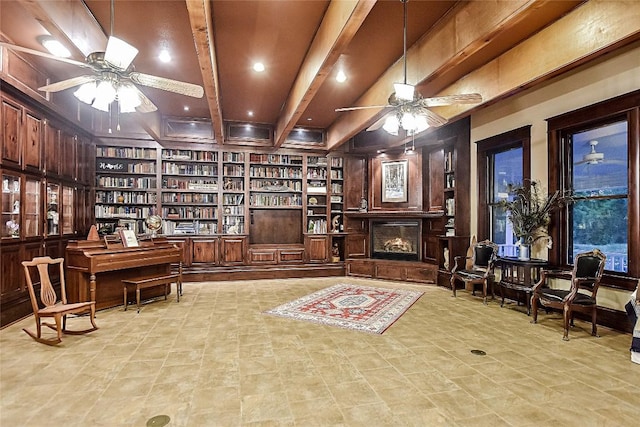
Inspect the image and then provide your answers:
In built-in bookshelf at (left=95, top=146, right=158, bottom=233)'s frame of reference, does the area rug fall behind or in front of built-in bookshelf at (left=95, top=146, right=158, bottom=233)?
in front

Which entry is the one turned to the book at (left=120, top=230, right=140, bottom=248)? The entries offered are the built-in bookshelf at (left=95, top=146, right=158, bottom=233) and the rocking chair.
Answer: the built-in bookshelf

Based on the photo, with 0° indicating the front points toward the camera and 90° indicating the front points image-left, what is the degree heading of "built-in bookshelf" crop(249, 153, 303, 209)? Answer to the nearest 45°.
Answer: approximately 0°

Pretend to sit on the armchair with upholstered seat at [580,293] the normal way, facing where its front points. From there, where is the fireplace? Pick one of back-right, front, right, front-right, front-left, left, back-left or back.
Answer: right

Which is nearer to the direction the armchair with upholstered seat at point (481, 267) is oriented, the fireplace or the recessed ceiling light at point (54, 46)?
the recessed ceiling light

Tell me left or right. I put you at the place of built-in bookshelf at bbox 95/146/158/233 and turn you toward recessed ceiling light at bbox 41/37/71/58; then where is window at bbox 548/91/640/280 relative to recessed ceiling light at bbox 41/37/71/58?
left

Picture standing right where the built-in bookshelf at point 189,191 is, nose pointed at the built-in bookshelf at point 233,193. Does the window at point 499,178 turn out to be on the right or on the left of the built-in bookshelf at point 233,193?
right

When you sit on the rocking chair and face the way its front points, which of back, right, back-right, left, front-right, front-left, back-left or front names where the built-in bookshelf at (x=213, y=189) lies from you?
left

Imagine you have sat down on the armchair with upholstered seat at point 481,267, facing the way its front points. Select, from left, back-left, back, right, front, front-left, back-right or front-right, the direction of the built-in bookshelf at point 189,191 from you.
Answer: front-right
